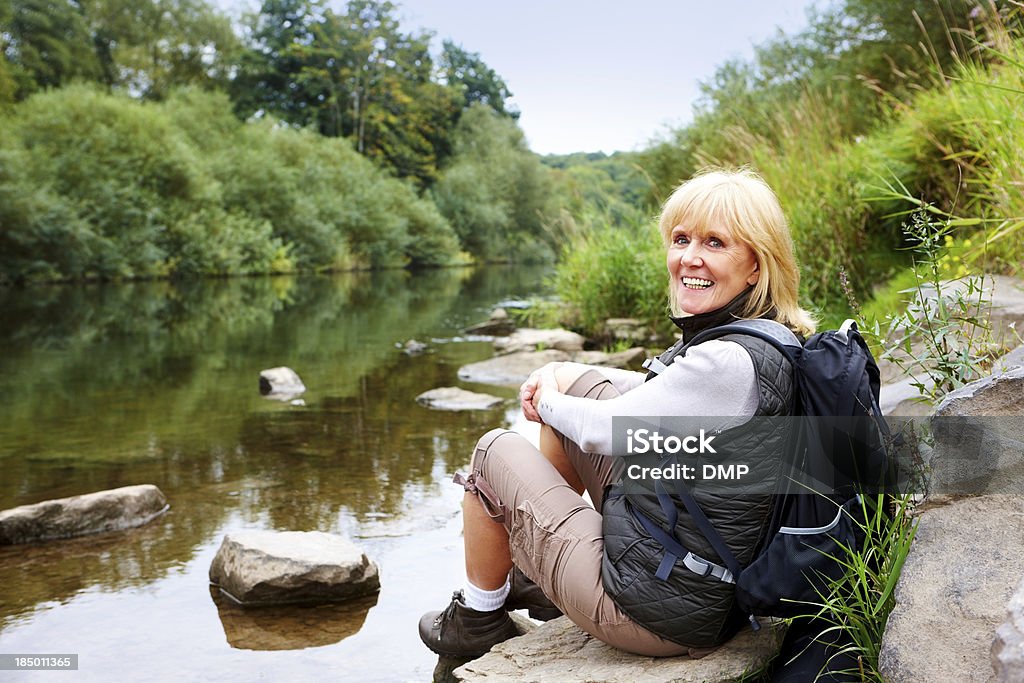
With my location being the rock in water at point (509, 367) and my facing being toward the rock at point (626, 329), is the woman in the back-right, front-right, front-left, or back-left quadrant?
back-right

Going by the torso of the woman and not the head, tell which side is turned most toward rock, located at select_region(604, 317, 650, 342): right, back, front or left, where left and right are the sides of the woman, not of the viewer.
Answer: right

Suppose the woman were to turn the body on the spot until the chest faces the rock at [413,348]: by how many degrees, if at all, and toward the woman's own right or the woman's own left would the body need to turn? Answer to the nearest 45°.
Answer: approximately 90° to the woman's own right

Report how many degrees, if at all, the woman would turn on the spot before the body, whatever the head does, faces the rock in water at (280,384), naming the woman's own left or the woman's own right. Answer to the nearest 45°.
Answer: approximately 45° to the woman's own right

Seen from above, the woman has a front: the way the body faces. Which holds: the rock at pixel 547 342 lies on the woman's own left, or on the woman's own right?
on the woman's own right

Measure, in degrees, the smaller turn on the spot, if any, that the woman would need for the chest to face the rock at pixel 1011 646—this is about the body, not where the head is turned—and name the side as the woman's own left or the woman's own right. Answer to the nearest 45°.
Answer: approximately 135° to the woman's own left

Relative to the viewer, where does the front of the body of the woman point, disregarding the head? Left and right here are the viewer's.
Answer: facing to the left of the viewer

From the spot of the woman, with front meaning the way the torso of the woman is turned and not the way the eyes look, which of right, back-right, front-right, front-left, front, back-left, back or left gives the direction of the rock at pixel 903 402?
back-right

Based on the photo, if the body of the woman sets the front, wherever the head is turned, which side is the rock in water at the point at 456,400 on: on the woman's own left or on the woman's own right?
on the woman's own right

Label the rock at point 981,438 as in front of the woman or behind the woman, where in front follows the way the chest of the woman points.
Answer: behind

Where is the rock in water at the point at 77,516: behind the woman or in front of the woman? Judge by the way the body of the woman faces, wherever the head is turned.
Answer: in front

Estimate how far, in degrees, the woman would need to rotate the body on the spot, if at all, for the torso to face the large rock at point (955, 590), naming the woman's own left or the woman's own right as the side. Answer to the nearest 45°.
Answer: approximately 135° to the woman's own left
